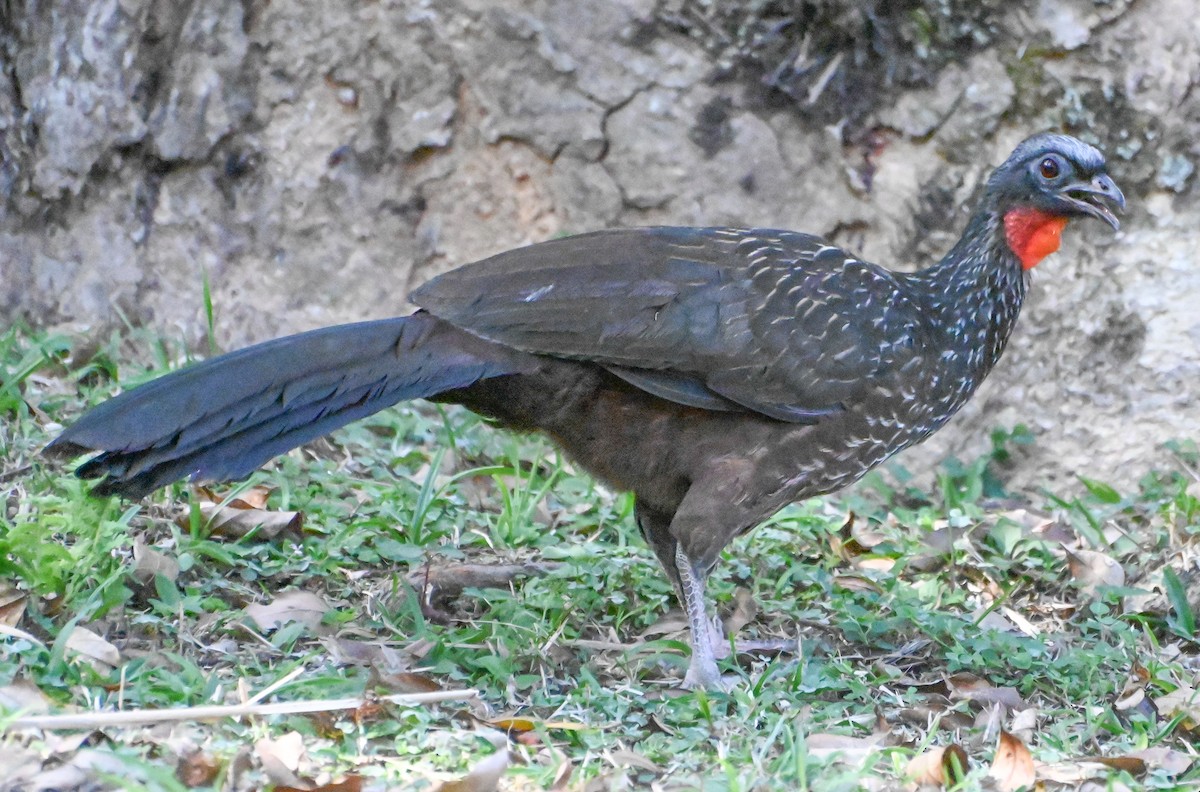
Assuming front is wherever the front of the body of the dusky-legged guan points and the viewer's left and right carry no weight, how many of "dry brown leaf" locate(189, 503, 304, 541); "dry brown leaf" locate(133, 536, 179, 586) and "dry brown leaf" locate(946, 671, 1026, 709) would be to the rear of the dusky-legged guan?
2

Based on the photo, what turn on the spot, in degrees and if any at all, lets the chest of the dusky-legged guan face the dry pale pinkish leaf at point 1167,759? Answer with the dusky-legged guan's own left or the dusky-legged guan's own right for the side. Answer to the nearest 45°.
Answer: approximately 45° to the dusky-legged guan's own right

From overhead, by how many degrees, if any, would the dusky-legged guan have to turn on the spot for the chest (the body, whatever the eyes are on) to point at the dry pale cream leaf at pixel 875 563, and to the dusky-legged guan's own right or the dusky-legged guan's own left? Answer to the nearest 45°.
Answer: approximately 45° to the dusky-legged guan's own left

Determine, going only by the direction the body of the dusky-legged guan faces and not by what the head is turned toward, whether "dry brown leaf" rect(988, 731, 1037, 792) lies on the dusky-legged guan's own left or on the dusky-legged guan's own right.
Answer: on the dusky-legged guan's own right

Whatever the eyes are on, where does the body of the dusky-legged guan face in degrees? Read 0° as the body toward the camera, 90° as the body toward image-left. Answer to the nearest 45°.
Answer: approximately 270°

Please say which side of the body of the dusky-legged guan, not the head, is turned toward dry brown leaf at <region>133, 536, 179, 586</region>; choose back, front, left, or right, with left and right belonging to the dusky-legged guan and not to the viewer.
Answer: back

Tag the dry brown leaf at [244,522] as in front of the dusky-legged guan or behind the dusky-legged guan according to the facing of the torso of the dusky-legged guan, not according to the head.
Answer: behind
